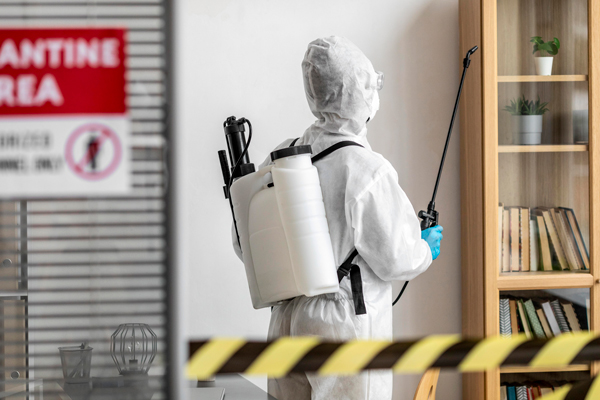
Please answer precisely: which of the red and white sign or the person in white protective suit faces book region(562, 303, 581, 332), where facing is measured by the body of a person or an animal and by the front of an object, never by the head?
the person in white protective suit

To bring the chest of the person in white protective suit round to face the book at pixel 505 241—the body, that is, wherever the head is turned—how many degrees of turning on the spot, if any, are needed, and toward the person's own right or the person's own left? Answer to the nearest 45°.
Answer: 0° — they already face it

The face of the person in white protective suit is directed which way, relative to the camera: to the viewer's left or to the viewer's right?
to the viewer's right

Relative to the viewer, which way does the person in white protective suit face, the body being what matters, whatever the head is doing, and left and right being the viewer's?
facing away from the viewer and to the right of the viewer

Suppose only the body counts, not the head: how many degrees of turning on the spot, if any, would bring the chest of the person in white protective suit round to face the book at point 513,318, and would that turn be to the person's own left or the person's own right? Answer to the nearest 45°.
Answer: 0° — they already face it

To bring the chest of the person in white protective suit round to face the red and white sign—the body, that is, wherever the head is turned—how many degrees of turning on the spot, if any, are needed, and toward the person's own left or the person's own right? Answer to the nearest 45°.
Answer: approximately 135° to the person's own right

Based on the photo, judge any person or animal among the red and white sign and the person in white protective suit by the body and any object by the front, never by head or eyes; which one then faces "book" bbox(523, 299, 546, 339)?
the person in white protective suit

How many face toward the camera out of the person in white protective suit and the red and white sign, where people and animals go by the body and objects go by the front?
1
